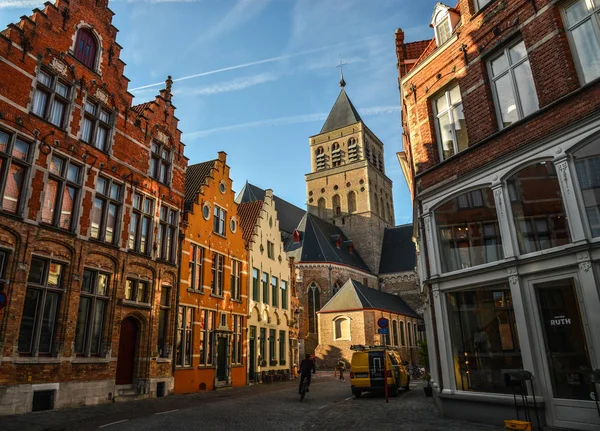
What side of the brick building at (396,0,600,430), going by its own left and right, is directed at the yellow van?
right

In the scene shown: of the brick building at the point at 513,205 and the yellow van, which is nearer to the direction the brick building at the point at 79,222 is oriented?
the brick building

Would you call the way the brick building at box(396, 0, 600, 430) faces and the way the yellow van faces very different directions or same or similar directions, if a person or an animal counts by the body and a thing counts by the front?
very different directions

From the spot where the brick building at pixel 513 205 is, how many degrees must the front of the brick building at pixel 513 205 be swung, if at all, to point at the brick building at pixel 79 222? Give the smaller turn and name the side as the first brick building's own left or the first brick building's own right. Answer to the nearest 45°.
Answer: approximately 45° to the first brick building's own right

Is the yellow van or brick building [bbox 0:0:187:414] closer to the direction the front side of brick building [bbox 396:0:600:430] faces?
the brick building

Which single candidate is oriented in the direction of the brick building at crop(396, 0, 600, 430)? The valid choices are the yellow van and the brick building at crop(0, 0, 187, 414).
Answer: the brick building at crop(0, 0, 187, 414)

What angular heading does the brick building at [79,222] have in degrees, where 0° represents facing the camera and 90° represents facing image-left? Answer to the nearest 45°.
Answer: approximately 315°
